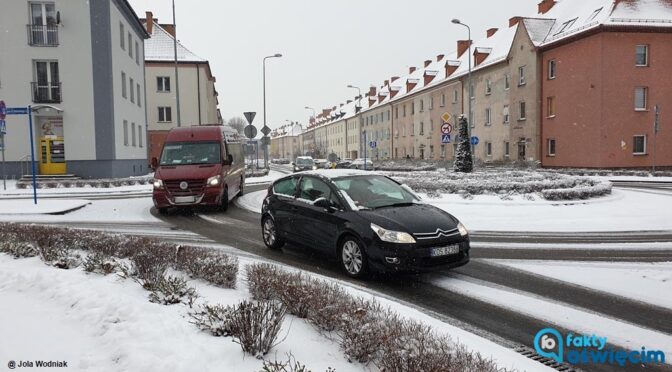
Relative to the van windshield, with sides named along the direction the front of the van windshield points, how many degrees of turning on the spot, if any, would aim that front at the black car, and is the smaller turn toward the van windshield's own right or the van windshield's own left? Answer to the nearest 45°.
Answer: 0° — it already faces it

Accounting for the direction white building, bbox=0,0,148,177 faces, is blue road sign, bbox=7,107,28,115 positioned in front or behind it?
in front

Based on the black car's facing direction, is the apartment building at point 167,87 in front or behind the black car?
behind

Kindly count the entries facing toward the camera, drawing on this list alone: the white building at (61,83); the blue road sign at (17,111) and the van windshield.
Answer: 3

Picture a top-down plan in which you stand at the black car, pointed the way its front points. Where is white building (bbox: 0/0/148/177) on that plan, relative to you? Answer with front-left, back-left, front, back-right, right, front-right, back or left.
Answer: back

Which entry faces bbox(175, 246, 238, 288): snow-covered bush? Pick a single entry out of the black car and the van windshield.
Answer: the van windshield

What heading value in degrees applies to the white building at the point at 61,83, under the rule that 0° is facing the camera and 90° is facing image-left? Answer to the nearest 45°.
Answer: approximately 0°

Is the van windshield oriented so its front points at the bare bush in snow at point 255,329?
yes

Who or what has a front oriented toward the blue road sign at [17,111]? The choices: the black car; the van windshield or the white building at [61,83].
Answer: the white building

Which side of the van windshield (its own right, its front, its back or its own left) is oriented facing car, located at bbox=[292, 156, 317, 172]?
back

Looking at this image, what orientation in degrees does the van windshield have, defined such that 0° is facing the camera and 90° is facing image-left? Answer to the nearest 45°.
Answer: approximately 0°

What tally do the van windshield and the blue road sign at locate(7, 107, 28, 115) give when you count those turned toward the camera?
2

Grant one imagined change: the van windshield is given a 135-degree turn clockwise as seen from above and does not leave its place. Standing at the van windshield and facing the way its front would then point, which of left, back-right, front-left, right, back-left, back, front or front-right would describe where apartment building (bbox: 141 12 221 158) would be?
front-right

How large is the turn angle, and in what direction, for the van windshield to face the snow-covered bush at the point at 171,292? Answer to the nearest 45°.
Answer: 0° — it already faces it
